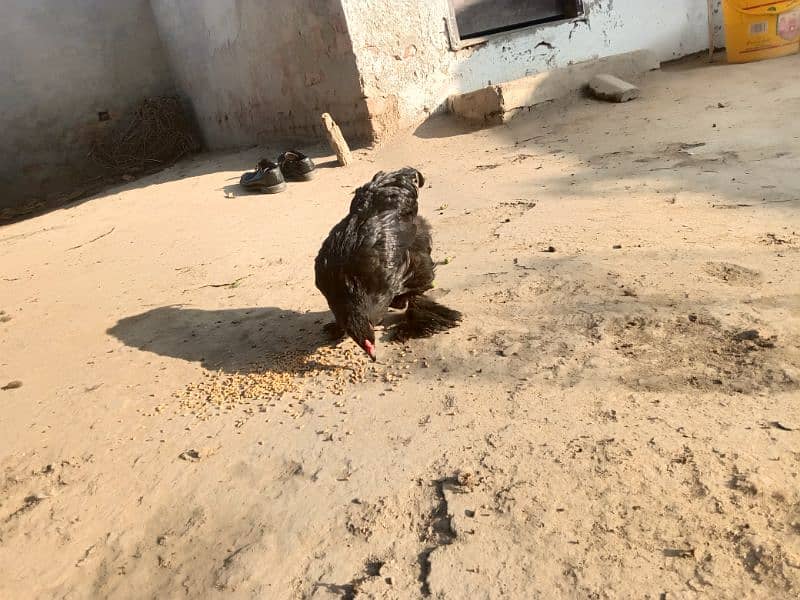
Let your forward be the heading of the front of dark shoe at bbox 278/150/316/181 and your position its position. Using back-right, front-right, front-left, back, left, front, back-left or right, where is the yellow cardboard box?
front-left

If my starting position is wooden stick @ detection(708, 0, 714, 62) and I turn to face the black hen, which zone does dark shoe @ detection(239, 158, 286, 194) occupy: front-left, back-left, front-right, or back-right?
front-right

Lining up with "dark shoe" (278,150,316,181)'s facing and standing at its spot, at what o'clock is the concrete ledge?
The concrete ledge is roughly at 10 o'clock from the dark shoe.

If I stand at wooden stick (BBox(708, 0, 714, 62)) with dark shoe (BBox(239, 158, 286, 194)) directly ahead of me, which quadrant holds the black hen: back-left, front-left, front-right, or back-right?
front-left

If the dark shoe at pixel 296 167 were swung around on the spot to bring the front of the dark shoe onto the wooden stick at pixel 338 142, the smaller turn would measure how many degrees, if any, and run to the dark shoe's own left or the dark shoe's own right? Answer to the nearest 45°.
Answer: approximately 45° to the dark shoe's own left

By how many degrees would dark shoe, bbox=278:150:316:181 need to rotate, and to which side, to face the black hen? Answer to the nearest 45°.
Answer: approximately 45° to its right
